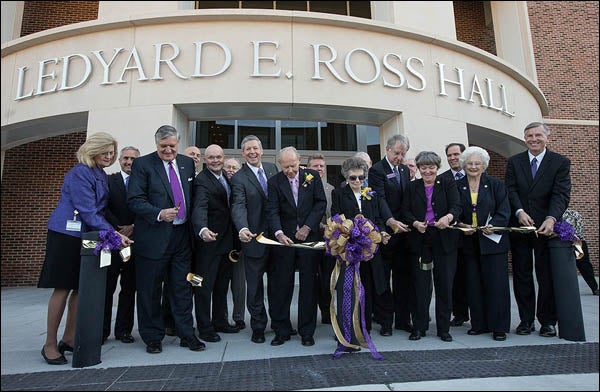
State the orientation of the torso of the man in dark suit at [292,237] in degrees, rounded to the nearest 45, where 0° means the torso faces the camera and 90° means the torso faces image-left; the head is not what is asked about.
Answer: approximately 0°

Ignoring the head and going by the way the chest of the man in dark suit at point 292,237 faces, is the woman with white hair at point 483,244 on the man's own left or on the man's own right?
on the man's own left

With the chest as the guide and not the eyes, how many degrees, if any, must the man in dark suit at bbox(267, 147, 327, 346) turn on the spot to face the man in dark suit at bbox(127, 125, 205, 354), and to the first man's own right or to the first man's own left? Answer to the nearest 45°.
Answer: approximately 90° to the first man's own right

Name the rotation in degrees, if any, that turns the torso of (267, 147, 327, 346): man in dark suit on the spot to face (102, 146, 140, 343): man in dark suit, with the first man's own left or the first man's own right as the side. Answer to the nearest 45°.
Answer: approximately 90° to the first man's own right

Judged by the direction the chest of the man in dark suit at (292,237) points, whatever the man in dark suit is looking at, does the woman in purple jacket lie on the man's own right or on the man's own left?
on the man's own right

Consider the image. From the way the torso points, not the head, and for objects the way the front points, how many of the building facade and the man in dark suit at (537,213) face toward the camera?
2

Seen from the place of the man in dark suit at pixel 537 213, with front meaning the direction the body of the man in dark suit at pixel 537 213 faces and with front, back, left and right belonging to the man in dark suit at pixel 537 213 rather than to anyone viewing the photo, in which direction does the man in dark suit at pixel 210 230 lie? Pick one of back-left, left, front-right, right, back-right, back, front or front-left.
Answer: front-right
